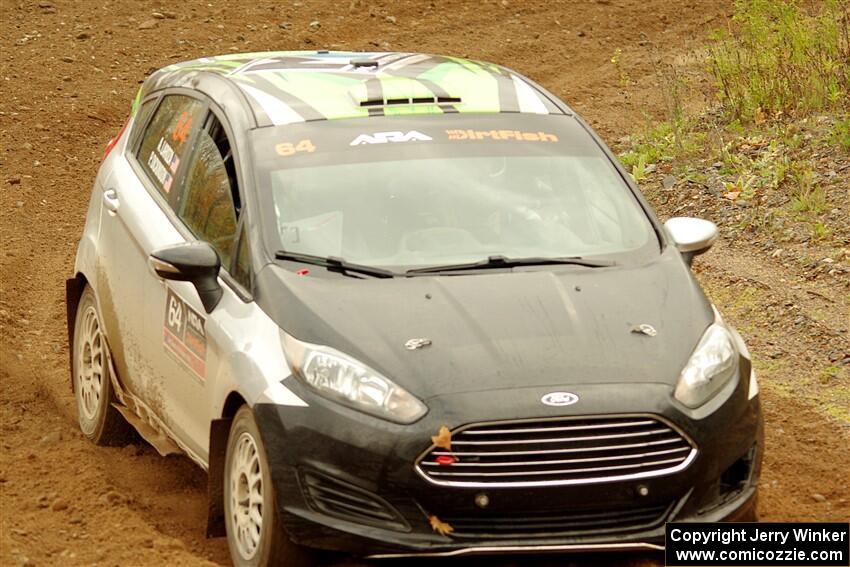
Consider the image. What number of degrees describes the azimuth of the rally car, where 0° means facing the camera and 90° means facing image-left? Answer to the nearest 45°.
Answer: approximately 315°
